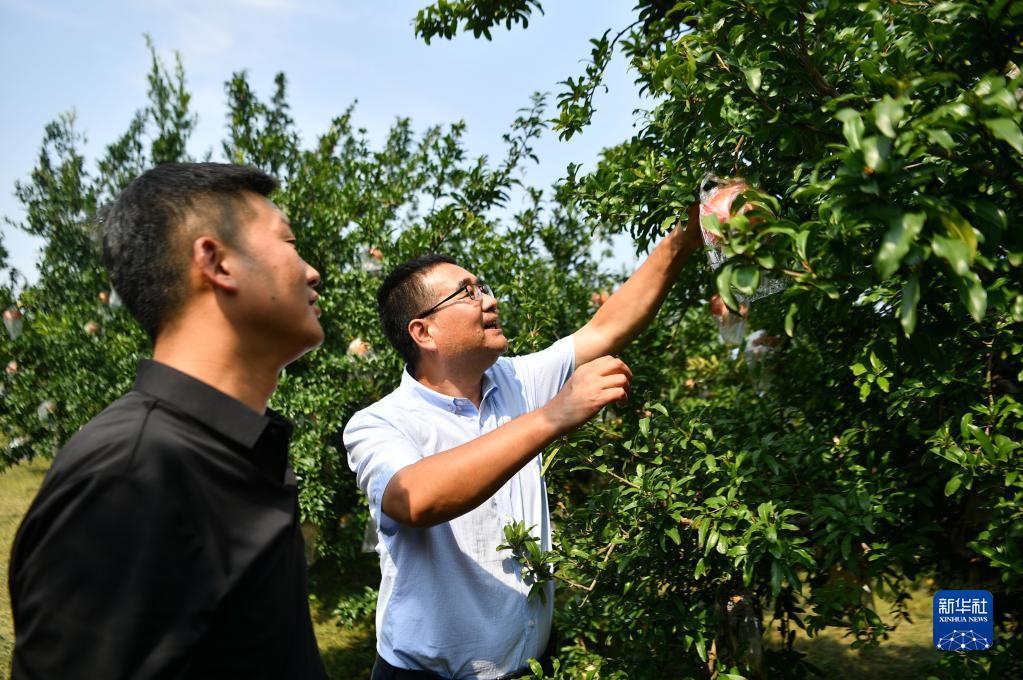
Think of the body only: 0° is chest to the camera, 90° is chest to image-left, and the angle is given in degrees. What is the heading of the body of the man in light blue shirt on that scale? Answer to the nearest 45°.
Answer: approximately 315°

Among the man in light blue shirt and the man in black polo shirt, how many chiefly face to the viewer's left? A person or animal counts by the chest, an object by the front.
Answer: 0

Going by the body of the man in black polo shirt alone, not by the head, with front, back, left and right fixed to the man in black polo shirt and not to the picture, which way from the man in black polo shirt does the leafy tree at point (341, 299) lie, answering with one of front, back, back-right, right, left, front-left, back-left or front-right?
left

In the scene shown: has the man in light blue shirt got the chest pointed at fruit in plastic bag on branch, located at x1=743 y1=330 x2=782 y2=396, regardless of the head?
no

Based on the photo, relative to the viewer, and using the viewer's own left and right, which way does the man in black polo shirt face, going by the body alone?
facing to the right of the viewer

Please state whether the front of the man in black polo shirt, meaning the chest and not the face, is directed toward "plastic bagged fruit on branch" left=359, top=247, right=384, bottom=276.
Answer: no

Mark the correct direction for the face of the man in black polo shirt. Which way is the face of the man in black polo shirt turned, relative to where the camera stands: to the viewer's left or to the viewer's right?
to the viewer's right

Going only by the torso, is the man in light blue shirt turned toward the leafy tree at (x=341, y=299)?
no

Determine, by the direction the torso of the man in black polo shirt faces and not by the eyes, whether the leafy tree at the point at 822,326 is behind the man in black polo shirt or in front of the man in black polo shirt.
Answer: in front

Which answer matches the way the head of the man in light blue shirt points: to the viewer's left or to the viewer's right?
to the viewer's right
